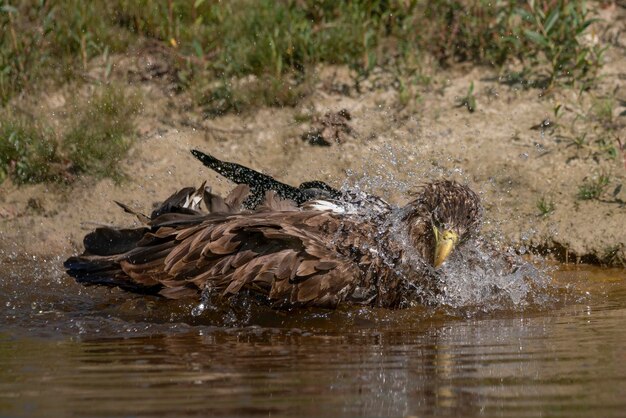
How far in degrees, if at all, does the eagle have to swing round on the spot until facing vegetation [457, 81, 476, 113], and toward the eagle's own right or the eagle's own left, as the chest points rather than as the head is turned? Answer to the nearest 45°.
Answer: approximately 45° to the eagle's own left

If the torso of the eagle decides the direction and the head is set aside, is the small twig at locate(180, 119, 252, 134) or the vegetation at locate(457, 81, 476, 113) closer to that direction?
the vegetation

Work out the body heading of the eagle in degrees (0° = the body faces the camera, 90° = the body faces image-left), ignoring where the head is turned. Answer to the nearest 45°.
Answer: approximately 270°

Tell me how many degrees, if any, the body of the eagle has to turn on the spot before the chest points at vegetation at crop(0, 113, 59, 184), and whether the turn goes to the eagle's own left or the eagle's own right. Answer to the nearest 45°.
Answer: approximately 135° to the eagle's own left

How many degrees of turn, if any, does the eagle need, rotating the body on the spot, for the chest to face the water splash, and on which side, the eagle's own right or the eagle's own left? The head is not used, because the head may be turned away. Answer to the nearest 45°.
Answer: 0° — it already faces it

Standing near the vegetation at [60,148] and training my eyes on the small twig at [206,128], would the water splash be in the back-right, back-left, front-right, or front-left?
front-right

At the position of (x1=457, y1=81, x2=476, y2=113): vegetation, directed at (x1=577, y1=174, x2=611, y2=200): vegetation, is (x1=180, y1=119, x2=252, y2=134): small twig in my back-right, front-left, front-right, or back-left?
back-right

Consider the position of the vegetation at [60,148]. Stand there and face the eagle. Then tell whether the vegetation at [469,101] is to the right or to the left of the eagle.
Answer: left

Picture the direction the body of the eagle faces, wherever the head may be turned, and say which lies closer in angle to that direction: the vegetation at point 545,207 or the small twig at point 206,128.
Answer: the vegetation

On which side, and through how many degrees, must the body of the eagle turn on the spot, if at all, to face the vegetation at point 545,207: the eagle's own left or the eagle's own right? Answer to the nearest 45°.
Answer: approximately 45° to the eagle's own left
